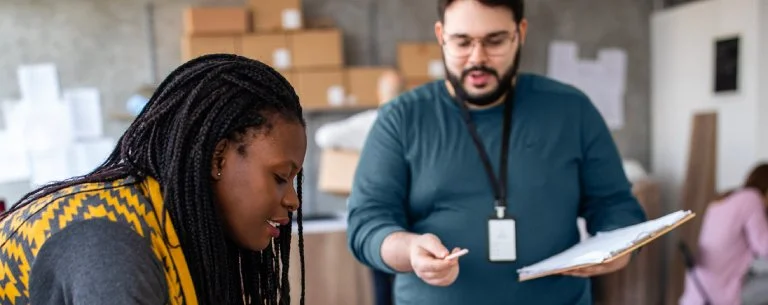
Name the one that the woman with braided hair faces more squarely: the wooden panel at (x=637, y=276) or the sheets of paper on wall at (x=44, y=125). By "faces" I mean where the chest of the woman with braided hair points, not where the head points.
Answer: the wooden panel

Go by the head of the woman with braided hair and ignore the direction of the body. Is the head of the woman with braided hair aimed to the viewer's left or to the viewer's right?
to the viewer's right

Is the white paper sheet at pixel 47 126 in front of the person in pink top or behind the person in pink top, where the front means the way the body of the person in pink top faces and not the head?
behind

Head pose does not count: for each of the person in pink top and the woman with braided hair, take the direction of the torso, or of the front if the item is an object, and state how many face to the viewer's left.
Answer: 0

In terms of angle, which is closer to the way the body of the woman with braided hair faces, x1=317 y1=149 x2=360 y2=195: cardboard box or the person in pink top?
the person in pink top

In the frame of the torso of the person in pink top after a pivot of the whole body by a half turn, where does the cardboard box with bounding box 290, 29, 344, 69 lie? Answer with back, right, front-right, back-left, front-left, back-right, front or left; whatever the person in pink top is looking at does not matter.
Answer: front-right

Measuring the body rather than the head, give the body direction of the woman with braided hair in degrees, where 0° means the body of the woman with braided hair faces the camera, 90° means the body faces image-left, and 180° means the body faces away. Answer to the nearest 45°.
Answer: approximately 270°

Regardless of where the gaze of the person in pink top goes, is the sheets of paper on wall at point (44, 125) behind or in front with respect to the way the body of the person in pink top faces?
behind

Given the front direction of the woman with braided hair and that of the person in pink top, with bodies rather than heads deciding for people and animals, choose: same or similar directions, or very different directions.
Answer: same or similar directions

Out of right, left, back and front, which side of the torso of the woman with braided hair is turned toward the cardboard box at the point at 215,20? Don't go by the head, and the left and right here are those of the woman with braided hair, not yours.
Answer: left

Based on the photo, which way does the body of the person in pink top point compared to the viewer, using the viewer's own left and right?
facing away from the viewer and to the right of the viewer

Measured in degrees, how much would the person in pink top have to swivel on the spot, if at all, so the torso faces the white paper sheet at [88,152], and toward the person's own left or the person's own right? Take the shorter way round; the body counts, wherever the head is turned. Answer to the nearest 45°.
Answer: approximately 135° to the person's own left
